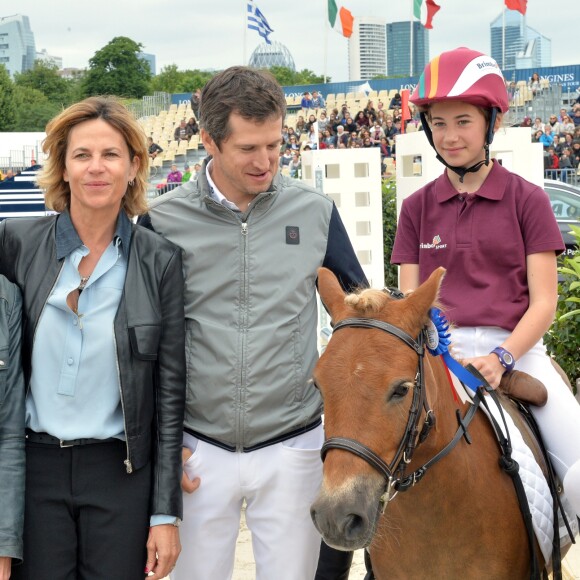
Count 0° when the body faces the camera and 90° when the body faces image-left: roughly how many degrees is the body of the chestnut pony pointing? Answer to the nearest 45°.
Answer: approximately 45°

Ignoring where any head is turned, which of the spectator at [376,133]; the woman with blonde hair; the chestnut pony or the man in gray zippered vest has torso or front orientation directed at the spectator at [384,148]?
the spectator at [376,133]

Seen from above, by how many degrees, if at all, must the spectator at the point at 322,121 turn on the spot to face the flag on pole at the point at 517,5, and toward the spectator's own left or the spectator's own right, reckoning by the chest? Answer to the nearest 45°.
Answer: approximately 90° to the spectator's own left

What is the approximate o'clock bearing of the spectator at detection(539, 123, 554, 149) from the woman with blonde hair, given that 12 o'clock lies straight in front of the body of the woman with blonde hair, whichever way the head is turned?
The spectator is roughly at 7 o'clock from the woman with blonde hair.

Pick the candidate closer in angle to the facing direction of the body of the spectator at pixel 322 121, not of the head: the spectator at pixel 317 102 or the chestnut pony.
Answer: the chestnut pony

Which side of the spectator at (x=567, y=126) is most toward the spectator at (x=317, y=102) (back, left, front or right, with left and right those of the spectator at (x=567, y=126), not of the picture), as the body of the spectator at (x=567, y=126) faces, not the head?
right

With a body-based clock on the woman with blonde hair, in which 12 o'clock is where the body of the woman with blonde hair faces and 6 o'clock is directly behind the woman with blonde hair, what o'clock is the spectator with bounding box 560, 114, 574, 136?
The spectator is roughly at 7 o'clock from the woman with blonde hair.

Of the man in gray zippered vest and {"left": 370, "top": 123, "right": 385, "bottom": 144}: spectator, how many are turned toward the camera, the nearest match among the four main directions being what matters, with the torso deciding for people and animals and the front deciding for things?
2

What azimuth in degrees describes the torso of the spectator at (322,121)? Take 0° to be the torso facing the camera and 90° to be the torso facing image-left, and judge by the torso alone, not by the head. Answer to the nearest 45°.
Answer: approximately 0°

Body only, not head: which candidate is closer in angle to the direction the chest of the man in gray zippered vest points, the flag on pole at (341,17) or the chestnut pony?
the chestnut pony

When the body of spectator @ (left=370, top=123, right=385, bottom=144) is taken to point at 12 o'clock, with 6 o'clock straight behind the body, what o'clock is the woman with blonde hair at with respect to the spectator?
The woman with blonde hair is roughly at 12 o'clock from the spectator.

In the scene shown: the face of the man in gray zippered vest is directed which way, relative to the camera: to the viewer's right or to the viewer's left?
to the viewer's right
